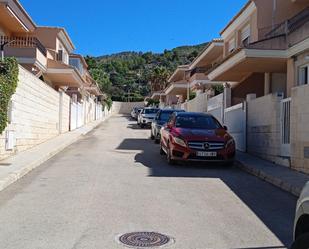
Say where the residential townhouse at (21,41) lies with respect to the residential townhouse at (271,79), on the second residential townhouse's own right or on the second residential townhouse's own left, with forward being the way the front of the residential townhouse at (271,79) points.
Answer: on the second residential townhouse's own right

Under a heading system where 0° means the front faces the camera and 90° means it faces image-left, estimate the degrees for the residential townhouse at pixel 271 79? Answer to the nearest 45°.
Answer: approximately 45°

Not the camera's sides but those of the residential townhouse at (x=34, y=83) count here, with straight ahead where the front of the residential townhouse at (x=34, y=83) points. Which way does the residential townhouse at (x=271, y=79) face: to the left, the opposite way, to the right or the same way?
the opposite way

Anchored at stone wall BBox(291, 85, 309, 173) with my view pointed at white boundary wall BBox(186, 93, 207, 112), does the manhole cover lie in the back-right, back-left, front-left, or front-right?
back-left

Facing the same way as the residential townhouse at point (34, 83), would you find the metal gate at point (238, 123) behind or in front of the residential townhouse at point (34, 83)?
in front
